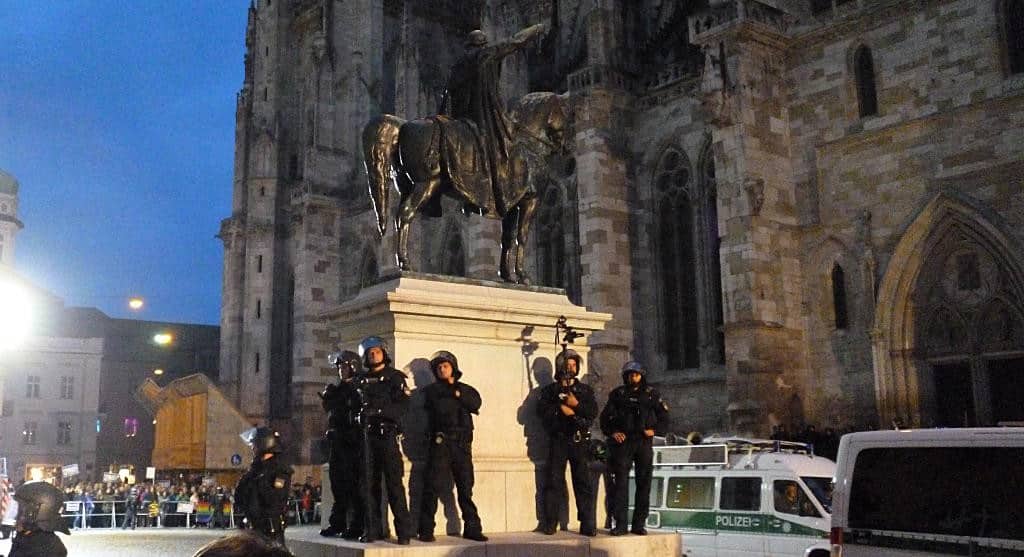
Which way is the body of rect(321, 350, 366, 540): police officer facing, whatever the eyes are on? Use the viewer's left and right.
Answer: facing the viewer and to the left of the viewer

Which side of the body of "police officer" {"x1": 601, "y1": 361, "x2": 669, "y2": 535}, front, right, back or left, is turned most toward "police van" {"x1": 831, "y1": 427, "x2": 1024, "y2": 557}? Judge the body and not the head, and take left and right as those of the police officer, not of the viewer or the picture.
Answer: left

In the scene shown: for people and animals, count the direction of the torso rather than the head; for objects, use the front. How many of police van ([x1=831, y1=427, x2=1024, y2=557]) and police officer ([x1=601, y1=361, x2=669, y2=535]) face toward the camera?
1

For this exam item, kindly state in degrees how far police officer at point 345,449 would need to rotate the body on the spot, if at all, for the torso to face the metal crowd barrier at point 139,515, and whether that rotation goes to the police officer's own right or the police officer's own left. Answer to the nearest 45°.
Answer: approximately 135° to the police officer's own right

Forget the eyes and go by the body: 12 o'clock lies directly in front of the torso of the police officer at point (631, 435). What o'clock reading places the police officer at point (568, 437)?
the police officer at point (568, 437) is roughly at 2 o'clock from the police officer at point (631, 435).

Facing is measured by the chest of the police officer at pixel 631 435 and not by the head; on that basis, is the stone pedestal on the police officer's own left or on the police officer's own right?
on the police officer's own right

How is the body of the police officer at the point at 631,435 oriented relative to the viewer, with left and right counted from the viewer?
facing the viewer

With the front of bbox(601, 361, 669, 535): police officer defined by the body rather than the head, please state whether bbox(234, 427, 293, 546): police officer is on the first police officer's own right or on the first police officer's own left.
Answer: on the first police officer's own right

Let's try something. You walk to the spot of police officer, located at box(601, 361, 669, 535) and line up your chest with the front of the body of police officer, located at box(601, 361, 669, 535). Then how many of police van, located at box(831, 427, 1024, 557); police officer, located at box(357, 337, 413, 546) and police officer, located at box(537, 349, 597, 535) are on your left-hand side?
1
